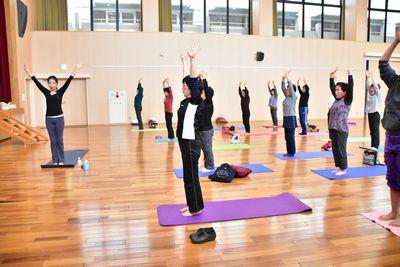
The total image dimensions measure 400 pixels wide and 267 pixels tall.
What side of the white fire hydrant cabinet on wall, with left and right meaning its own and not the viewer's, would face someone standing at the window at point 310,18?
left

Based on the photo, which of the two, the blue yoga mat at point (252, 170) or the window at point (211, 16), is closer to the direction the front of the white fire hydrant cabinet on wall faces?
the blue yoga mat

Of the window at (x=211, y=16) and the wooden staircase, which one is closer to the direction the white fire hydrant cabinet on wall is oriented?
the wooden staircase

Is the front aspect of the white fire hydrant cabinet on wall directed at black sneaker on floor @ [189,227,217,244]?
yes

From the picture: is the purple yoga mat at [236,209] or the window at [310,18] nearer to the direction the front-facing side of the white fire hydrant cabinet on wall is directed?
the purple yoga mat

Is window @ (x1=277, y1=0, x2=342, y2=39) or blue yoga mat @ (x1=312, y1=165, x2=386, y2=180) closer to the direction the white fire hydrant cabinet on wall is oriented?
the blue yoga mat

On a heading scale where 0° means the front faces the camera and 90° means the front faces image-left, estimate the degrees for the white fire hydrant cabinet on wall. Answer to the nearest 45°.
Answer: approximately 0°

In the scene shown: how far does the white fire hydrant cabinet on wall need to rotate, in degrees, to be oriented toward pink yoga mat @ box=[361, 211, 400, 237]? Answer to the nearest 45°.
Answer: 0° — it already faces it

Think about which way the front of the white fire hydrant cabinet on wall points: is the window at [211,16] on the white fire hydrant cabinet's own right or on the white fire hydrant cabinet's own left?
on the white fire hydrant cabinet's own left
